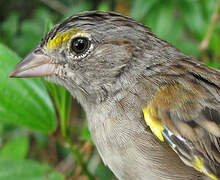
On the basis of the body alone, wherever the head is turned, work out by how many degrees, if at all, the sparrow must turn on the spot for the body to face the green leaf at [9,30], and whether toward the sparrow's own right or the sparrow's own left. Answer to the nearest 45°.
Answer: approximately 45° to the sparrow's own right

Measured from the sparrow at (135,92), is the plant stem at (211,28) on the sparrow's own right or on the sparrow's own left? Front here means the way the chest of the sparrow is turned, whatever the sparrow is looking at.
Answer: on the sparrow's own right

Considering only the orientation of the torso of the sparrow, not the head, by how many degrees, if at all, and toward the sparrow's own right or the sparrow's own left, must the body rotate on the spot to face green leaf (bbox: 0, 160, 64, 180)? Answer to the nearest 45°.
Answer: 0° — it already faces it

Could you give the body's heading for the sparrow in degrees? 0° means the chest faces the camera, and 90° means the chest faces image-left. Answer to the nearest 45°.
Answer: approximately 90°

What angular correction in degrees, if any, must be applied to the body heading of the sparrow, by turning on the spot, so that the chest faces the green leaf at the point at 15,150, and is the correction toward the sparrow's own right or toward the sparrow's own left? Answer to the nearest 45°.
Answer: approximately 45° to the sparrow's own right
